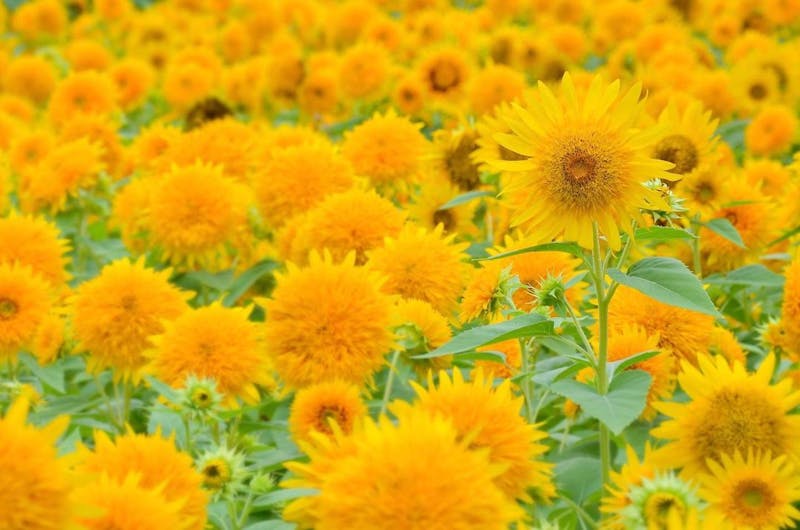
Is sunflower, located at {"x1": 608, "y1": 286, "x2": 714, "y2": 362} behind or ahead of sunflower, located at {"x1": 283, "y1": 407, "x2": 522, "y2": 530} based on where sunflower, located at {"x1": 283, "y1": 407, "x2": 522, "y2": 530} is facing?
behind

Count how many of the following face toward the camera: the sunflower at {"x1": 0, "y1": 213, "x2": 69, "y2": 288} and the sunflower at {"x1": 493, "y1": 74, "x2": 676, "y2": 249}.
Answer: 2

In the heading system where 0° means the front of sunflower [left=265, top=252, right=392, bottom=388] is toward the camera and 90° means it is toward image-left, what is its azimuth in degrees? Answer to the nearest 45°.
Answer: approximately 0°

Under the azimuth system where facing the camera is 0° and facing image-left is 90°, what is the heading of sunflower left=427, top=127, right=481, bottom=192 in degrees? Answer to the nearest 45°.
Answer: approximately 0°

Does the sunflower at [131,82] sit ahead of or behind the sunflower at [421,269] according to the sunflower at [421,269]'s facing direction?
behind

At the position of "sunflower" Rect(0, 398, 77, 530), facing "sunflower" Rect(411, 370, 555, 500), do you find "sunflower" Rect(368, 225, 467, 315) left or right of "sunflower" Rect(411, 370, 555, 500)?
left

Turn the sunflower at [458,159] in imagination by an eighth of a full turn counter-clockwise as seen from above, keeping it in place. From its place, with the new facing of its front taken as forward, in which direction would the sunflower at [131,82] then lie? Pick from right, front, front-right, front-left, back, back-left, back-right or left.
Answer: back

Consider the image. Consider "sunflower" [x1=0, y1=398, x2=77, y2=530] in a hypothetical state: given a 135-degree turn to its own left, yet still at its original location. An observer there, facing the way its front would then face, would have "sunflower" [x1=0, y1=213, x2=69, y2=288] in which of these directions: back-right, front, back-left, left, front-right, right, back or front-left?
front-left
